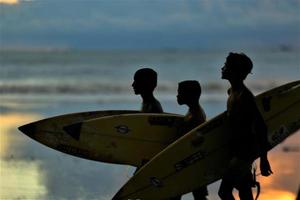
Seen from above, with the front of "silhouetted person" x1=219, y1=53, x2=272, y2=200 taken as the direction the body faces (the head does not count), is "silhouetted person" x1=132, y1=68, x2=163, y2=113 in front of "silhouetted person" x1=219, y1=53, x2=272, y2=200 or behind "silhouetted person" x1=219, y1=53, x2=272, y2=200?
in front

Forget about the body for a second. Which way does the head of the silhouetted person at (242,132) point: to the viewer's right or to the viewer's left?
to the viewer's left

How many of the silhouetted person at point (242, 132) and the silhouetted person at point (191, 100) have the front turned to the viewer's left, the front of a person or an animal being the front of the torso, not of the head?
2

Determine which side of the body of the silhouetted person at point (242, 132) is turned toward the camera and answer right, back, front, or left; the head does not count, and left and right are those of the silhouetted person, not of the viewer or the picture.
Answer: left

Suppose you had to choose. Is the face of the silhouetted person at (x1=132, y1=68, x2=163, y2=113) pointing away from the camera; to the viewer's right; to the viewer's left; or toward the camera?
to the viewer's left

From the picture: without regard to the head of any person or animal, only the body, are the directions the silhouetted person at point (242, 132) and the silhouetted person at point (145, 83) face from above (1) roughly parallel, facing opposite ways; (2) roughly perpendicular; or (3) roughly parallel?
roughly parallel

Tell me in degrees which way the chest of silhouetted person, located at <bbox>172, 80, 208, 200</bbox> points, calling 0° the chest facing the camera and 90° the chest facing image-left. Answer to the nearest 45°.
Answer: approximately 90°

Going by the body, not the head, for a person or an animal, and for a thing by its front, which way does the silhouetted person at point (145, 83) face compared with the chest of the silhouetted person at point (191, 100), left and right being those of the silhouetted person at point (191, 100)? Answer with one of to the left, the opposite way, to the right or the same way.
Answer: the same way

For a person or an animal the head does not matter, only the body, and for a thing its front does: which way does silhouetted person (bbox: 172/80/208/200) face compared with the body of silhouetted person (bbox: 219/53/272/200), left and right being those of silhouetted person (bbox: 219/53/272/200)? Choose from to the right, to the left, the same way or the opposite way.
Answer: the same way
